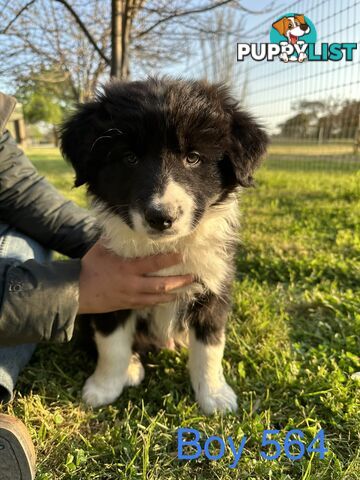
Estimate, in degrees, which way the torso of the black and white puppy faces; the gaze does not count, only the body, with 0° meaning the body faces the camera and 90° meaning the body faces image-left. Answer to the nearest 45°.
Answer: approximately 0°
